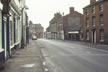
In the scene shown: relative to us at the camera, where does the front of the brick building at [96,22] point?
facing the viewer and to the left of the viewer
